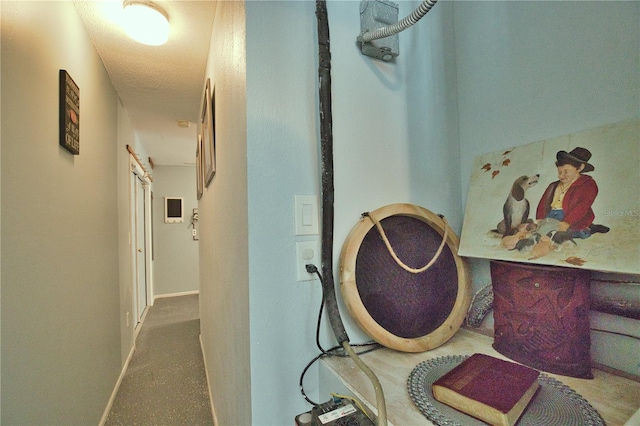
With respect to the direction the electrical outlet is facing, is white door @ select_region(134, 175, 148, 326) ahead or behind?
behind

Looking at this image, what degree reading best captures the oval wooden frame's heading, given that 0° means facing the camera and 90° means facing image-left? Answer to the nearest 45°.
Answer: approximately 0°

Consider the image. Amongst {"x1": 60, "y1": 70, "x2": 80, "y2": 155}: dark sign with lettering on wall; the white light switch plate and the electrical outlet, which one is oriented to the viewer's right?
the dark sign with lettering on wall

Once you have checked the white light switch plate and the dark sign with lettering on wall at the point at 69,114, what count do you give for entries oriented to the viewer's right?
1

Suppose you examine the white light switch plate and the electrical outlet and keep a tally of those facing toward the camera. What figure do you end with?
2

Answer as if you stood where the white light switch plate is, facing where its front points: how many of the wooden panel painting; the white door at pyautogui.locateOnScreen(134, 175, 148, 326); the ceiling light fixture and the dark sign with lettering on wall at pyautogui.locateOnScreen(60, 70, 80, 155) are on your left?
1

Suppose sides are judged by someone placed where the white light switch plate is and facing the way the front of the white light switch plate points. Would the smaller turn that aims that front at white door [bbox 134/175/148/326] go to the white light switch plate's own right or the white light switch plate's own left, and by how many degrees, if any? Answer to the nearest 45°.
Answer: approximately 135° to the white light switch plate's own right

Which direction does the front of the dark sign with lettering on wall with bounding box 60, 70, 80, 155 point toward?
to the viewer's right
